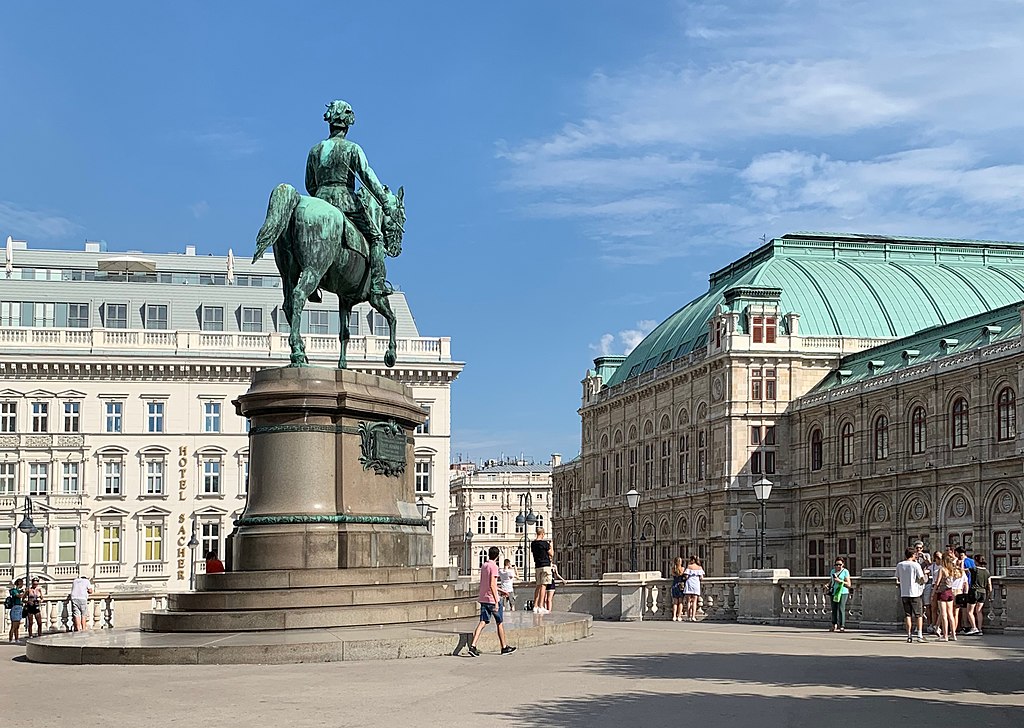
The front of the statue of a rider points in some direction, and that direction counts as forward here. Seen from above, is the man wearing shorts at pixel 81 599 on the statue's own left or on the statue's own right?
on the statue's own left

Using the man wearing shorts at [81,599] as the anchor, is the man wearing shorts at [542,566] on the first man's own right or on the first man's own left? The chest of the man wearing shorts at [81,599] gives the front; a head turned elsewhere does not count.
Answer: on the first man's own right

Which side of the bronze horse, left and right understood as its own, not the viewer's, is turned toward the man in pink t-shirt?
right

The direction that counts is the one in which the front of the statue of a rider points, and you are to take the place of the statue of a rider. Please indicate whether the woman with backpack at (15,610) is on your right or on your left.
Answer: on your left

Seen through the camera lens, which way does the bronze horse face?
facing away from the viewer and to the right of the viewer

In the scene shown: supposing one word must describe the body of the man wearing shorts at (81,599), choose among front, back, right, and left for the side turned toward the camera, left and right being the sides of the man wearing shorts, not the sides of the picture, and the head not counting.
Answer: back

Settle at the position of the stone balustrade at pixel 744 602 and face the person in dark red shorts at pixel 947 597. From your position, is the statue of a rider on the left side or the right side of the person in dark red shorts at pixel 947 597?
right

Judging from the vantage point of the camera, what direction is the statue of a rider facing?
facing away from the viewer and to the right of the viewer

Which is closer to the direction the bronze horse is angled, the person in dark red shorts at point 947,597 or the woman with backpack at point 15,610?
the person in dark red shorts
